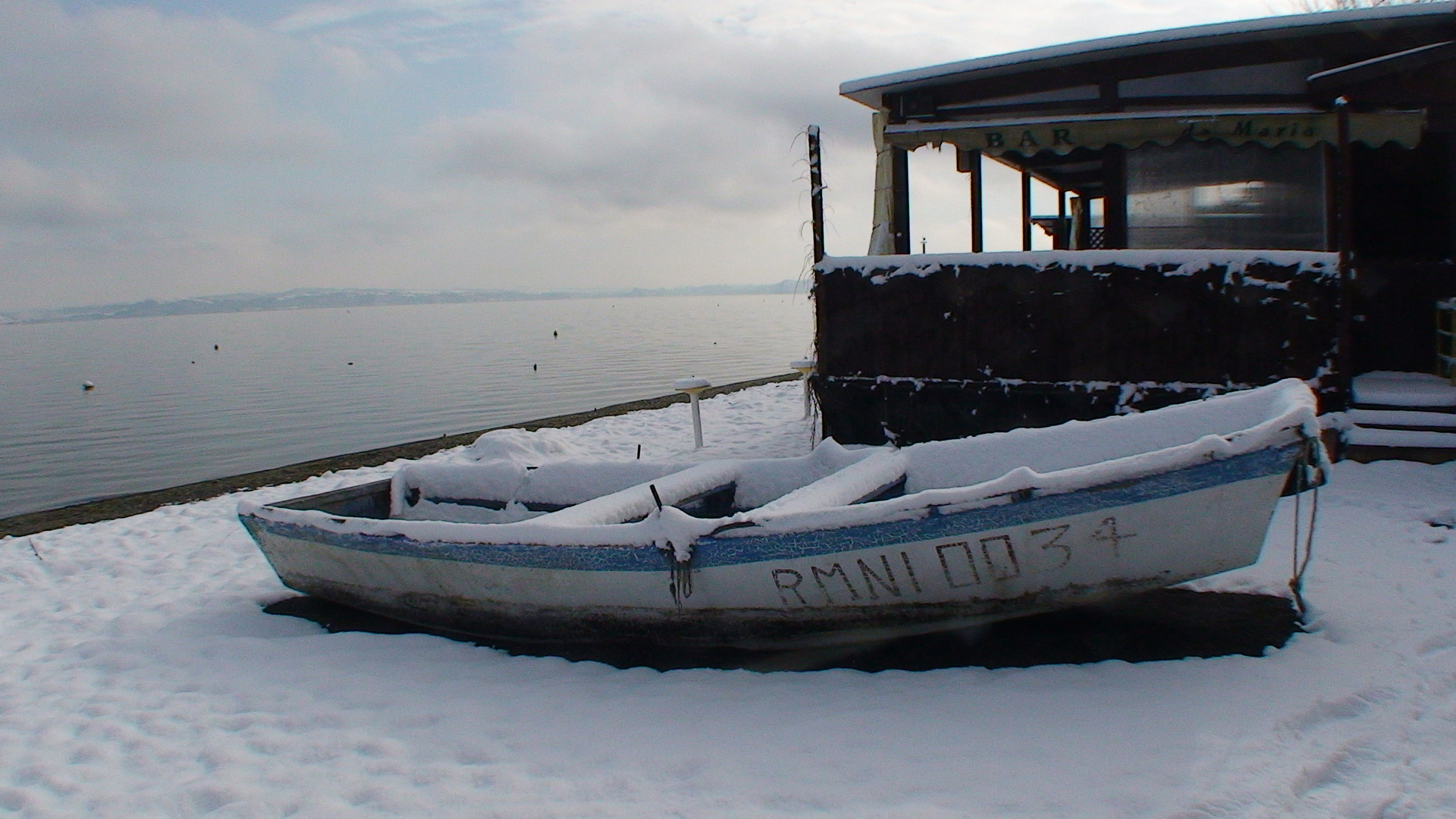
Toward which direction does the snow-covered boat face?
to the viewer's right

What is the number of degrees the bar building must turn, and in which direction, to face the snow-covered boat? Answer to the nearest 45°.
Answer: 0° — it already faces it

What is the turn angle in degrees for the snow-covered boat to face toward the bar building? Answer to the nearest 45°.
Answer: approximately 45° to its left

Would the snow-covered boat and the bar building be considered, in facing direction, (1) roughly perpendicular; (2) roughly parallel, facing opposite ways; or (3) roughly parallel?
roughly perpendicular

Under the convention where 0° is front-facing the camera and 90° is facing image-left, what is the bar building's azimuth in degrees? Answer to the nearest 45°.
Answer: approximately 0°

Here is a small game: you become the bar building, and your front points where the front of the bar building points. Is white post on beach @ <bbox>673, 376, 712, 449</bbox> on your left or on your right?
on your right

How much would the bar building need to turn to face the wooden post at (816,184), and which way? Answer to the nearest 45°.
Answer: approximately 90° to its right

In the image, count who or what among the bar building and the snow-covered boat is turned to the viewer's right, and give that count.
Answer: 1

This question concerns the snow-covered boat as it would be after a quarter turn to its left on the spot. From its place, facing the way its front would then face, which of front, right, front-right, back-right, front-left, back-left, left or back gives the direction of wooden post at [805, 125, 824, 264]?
front
